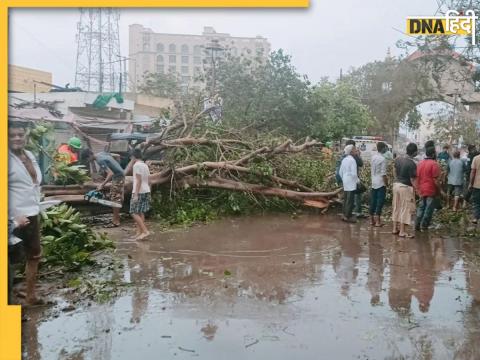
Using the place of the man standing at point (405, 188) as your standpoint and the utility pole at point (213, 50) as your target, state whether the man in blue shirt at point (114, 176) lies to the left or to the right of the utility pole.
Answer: left

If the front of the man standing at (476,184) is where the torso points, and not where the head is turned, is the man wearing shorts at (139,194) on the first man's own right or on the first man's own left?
on the first man's own left
